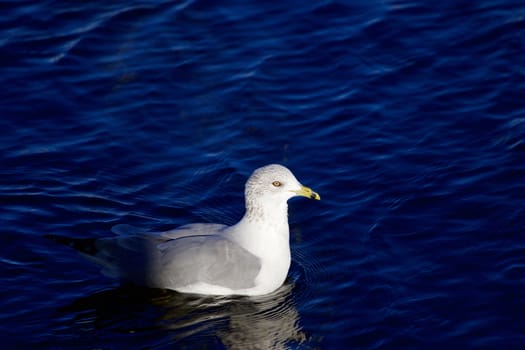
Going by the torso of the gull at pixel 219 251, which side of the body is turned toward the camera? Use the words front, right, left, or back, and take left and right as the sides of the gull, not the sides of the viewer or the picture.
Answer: right
